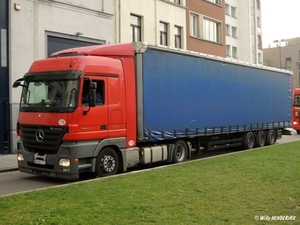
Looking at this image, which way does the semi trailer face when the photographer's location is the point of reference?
facing the viewer and to the left of the viewer
